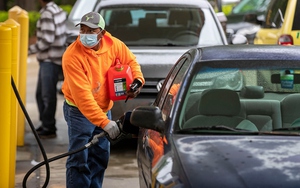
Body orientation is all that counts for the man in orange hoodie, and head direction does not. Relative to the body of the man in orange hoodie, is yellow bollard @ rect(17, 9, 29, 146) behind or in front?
behind

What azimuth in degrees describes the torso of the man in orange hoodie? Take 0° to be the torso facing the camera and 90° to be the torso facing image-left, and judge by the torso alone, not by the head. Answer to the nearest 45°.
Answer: approximately 315°

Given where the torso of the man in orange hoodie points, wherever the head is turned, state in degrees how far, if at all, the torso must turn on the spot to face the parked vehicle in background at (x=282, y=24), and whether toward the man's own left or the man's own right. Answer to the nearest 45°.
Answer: approximately 90° to the man's own left

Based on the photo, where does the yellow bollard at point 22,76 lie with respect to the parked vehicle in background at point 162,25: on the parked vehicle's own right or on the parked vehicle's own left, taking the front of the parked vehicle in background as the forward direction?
on the parked vehicle's own right

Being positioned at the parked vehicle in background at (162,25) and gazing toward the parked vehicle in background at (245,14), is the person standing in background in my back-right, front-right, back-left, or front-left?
back-left

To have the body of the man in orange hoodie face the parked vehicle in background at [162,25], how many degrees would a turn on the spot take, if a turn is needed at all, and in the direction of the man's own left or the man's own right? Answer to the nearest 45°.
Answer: approximately 135° to the man's own left

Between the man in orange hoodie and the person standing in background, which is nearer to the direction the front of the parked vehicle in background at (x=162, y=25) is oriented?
the man in orange hoodie

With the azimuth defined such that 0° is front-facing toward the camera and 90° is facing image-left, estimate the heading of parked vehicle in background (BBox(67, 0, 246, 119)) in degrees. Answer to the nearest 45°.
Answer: approximately 0°

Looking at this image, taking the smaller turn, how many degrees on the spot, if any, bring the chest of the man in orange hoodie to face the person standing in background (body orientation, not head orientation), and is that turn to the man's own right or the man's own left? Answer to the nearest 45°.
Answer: approximately 135° to the man's own left
